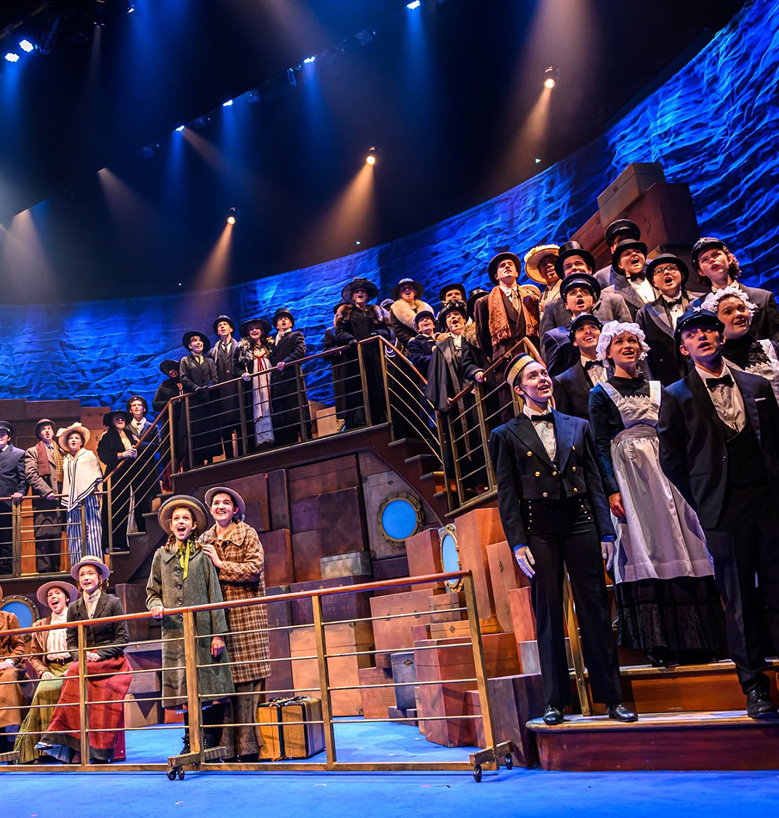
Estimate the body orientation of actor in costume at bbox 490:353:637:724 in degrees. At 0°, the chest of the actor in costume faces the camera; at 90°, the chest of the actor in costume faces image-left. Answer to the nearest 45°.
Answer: approximately 0°

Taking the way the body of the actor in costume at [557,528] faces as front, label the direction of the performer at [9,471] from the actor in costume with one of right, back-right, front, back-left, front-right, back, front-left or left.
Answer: back-right

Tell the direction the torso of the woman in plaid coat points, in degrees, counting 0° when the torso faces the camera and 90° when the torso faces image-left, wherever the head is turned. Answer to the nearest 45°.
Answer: approximately 45°

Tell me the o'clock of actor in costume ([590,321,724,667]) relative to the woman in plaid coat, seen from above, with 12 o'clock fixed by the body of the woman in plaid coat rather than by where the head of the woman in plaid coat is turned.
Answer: The actor in costume is roughly at 9 o'clock from the woman in plaid coat.

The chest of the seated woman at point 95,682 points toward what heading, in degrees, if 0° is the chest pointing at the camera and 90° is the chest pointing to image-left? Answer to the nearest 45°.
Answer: approximately 0°

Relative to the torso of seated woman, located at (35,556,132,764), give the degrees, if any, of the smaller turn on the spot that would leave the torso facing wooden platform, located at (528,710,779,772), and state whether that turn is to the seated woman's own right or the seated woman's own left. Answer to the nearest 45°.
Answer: approximately 45° to the seated woman's own left
